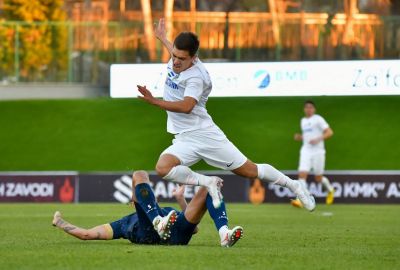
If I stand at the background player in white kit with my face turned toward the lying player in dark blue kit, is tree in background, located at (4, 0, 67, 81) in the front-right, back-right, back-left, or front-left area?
back-right

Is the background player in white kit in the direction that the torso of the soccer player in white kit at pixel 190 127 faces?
no

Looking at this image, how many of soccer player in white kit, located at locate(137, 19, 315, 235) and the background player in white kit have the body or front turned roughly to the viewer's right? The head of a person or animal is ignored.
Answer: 0

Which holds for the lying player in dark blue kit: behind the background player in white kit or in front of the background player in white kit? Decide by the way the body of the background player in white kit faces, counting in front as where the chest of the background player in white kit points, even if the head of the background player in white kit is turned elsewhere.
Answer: in front

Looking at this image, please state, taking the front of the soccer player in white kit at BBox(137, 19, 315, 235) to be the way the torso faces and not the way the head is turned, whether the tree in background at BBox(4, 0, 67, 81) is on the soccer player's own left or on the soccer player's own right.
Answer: on the soccer player's own right

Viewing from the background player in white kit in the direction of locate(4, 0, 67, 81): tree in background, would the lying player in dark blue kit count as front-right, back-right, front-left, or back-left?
back-left

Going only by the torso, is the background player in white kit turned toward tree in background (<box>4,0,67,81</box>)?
no

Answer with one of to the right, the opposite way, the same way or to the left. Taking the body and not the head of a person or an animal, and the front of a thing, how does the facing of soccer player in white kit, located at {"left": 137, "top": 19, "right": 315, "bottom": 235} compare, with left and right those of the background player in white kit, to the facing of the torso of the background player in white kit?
the same way

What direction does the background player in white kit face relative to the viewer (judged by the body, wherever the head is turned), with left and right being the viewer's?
facing the viewer and to the left of the viewer

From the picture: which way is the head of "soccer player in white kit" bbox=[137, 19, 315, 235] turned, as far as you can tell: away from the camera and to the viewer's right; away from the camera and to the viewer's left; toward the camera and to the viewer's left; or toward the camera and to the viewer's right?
toward the camera and to the viewer's left
